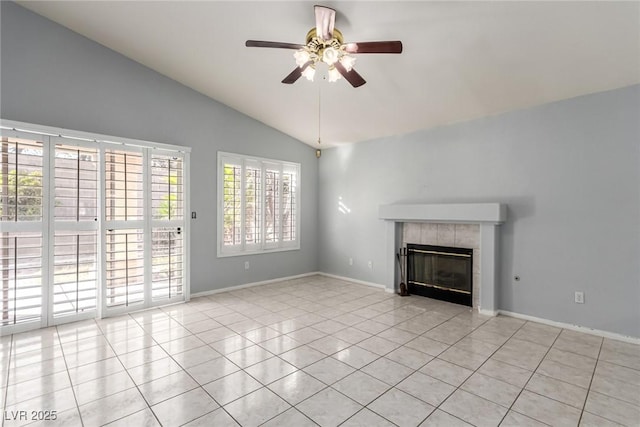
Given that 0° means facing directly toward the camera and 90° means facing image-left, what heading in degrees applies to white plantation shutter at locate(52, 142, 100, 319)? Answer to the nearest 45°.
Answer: approximately 315°

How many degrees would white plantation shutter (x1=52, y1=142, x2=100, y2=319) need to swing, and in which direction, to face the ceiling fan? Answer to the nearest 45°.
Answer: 0° — it already faces it

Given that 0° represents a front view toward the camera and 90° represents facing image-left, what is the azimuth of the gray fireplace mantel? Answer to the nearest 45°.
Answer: approximately 45°

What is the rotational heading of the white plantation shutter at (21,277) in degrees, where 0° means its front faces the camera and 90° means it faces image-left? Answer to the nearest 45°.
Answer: approximately 315°
